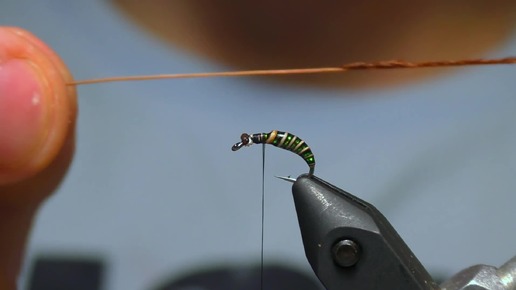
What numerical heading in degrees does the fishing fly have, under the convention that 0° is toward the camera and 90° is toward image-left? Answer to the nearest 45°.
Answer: approximately 90°
